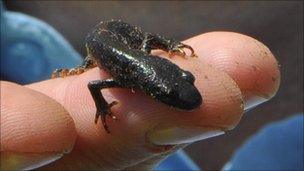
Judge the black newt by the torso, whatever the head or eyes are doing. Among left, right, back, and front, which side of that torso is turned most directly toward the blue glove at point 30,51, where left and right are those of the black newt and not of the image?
back

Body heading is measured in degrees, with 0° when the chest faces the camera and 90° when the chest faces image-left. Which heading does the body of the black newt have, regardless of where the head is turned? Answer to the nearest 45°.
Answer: approximately 315°
